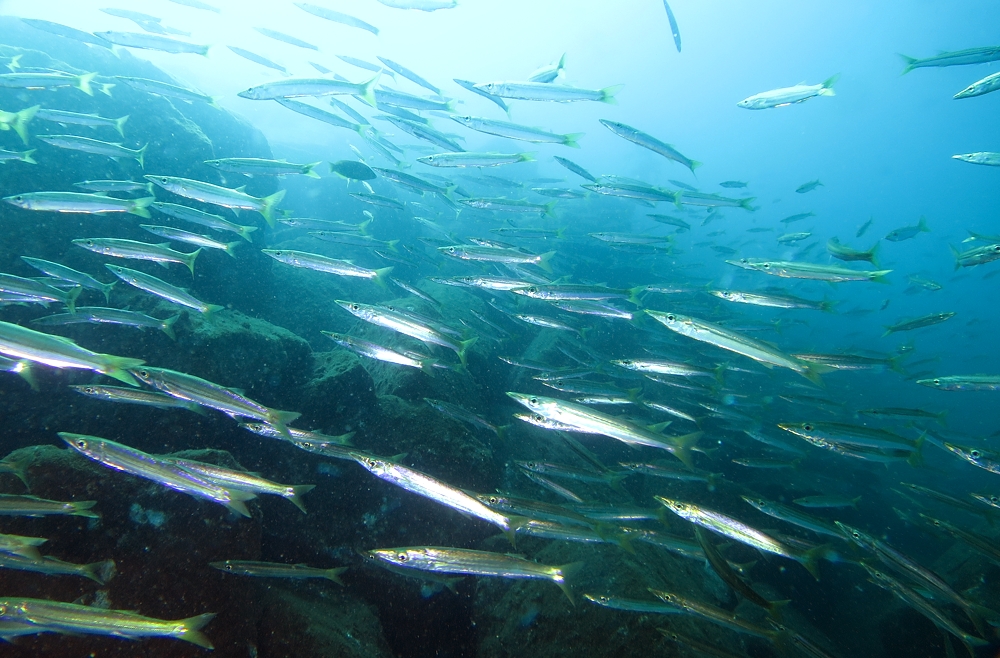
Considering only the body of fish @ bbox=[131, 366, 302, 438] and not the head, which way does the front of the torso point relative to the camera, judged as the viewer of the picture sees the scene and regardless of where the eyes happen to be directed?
to the viewer's left

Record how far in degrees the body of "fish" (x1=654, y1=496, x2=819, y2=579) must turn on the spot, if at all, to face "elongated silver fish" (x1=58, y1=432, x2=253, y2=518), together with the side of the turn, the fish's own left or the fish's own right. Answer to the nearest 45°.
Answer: approximately 45° to the fish's own left

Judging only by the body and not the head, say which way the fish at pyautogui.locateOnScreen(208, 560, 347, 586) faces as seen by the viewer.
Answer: to the viewer's left

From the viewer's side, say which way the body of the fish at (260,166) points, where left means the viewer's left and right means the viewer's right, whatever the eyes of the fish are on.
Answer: facing to the left of the viewer

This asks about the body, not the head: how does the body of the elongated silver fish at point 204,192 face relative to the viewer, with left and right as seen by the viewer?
facing to the left of the viewer

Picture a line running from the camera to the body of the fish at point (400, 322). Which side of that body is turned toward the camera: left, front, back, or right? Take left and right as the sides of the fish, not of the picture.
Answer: left

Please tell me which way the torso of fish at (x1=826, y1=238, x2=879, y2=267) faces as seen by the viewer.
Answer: to the viewer's left

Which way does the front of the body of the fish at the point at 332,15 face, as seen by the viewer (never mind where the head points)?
to the viewer's left

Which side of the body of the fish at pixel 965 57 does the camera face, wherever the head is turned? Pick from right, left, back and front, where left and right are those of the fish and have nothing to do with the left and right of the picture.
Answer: right

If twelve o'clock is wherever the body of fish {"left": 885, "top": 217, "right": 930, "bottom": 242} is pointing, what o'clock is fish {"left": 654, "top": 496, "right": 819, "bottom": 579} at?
fish {"left": 654, "top": 496, "right": 819, "bottom": 579} is roughly at 9 o'clock from fish {"left": 885, "top": 217, "right": 930, "bottom": 242}.
